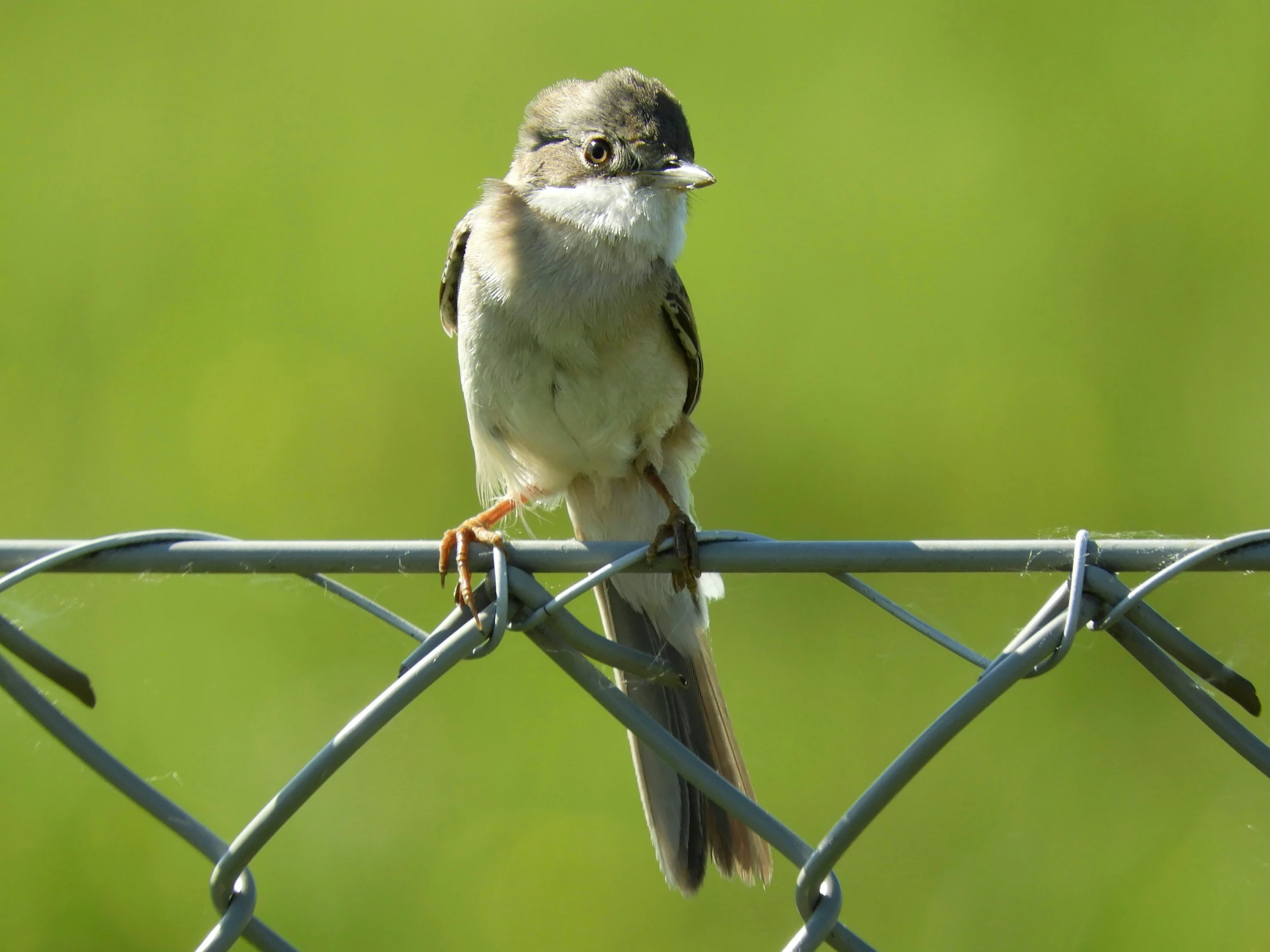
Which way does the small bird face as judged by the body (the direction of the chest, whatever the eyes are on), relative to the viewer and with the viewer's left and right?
facing the viewer
